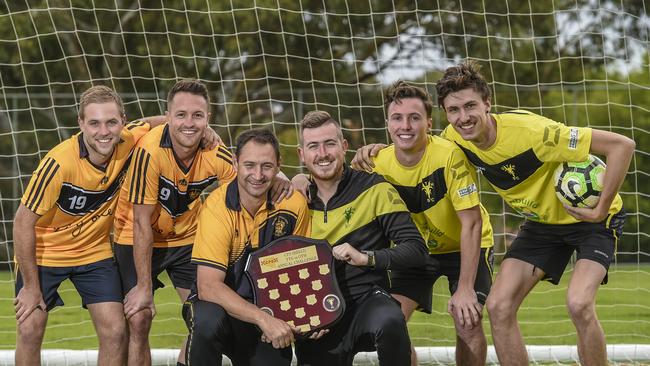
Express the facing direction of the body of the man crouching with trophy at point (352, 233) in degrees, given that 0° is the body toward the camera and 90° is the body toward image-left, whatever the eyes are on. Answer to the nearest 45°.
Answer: approximately 45°

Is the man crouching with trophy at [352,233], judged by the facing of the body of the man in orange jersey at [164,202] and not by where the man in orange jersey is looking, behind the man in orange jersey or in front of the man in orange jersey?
in front

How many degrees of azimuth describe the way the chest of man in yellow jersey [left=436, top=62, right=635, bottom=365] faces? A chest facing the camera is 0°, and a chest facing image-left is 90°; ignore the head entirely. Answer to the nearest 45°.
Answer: approximately 45°

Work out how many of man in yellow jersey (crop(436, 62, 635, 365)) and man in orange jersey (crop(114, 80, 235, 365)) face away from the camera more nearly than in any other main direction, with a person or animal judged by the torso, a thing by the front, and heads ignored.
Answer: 0

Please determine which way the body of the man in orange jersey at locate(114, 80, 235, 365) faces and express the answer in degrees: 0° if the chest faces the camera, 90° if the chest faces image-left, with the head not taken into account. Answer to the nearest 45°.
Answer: approximately 315°

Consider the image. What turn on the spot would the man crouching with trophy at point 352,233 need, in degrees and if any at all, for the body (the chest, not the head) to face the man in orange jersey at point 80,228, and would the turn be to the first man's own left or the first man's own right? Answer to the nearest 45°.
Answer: approximately 45° to the first man's own right

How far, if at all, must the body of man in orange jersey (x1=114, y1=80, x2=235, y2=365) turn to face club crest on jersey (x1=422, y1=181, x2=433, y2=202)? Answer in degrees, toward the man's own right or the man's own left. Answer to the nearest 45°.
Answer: approximately 45° to the man's own left
